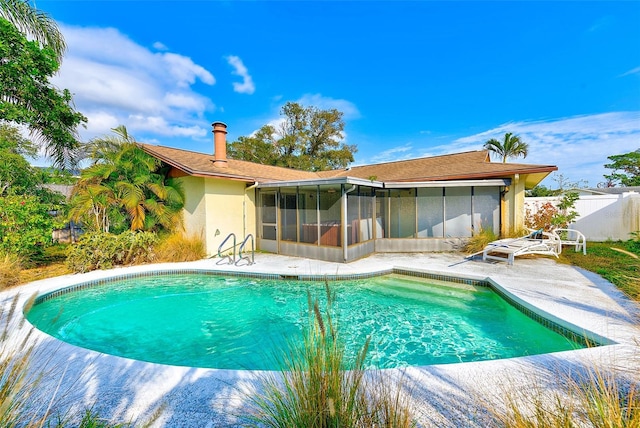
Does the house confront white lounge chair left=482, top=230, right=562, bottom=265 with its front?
no

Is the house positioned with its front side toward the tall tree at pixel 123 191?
no

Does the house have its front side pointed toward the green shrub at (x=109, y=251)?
no

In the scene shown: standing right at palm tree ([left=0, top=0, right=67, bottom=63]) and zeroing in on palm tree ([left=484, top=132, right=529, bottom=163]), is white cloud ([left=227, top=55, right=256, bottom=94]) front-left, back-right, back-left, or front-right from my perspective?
front-left

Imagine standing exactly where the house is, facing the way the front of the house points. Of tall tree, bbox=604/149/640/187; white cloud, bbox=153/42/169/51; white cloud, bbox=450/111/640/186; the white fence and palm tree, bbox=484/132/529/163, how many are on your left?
1
